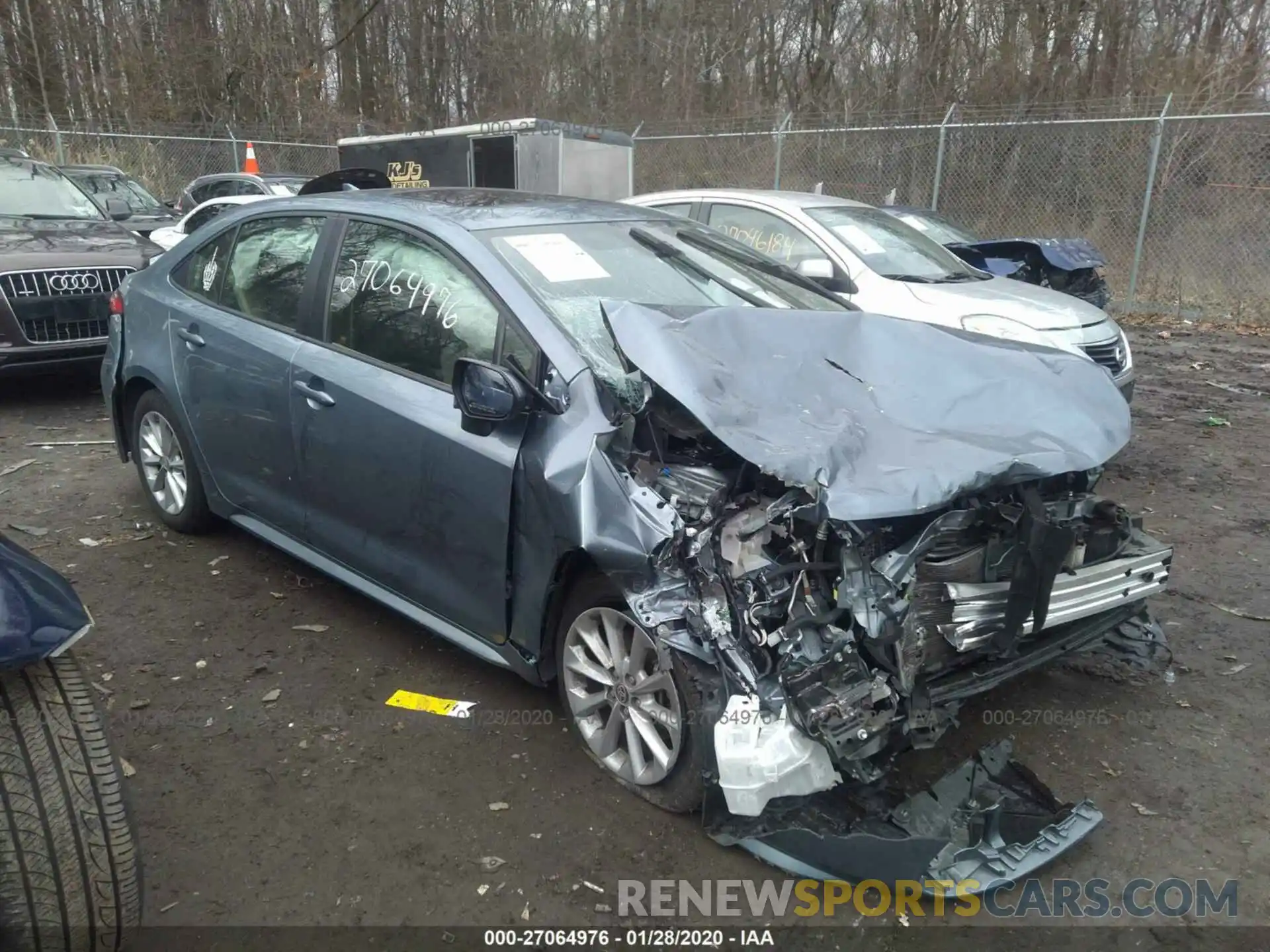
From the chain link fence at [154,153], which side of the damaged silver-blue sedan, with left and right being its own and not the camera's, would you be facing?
back

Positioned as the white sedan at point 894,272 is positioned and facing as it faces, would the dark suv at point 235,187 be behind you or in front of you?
behind

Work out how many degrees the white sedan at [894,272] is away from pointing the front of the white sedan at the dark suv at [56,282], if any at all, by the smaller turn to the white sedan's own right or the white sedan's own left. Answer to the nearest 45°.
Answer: approximately 135° to the white sedan's own right

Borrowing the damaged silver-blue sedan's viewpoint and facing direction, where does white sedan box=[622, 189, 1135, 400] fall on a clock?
The white sedan is roughly at 8 o'clock from the damaged silver-blue sedan.

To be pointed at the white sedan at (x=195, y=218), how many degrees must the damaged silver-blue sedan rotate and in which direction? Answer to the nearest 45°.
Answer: approximately 180°

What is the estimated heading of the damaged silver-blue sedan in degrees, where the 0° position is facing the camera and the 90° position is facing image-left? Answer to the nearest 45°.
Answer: approximately 315°

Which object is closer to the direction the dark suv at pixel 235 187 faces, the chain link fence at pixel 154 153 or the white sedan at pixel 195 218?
the white sedan

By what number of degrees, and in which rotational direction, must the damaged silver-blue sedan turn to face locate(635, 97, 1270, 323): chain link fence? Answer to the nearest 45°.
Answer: approximately 90° to its left

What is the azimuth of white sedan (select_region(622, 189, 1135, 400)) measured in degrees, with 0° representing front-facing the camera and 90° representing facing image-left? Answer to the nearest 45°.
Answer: approximately 315°

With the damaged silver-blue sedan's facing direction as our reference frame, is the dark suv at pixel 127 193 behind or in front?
behind

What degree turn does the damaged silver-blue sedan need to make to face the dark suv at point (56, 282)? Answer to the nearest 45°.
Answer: approximately 180°

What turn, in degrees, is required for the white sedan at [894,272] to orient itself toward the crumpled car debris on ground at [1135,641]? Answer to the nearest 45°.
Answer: approximately 45° to its right

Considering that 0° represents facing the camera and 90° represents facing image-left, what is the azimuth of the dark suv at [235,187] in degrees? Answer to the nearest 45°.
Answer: approximately 315°
